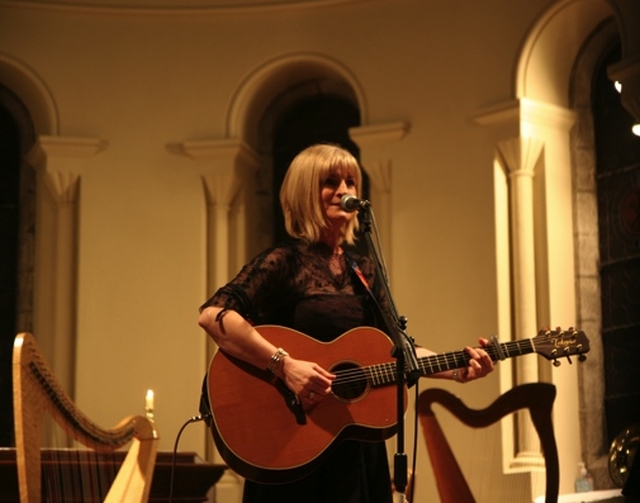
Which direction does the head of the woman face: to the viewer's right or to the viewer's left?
to the viewer's right

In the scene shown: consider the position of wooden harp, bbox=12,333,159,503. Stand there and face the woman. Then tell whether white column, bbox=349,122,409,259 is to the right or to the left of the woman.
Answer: left

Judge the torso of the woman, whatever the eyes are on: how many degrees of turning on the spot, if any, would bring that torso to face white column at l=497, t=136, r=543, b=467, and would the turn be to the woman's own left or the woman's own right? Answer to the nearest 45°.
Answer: approximately 135° to the woman's own left

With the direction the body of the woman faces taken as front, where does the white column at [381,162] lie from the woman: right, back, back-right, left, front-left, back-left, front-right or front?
back-left

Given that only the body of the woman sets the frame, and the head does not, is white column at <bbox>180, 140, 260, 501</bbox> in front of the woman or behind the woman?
behind

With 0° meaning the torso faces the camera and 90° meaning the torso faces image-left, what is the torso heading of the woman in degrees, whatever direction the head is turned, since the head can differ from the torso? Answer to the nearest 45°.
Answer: approximately 315°

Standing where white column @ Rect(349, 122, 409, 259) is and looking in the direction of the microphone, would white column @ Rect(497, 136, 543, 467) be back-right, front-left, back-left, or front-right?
front-left
